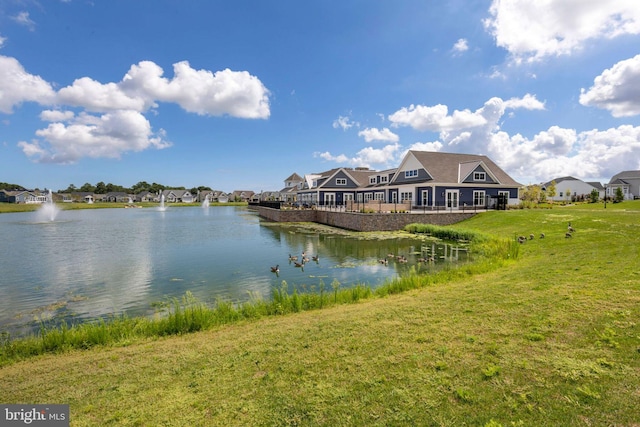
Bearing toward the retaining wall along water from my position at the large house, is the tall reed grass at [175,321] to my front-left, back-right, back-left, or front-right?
front-left

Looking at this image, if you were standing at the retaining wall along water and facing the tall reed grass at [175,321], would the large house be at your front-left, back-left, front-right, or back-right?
back-left

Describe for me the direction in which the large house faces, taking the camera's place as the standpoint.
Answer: facing the viewer and to the left of the viewer

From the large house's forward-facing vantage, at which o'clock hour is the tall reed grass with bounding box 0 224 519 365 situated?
The tall reed grass is roughly at 11 o'clock from the large house.

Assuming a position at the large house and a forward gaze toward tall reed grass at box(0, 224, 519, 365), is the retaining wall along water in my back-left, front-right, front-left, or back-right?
front-right

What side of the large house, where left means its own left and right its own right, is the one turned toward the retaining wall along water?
front
